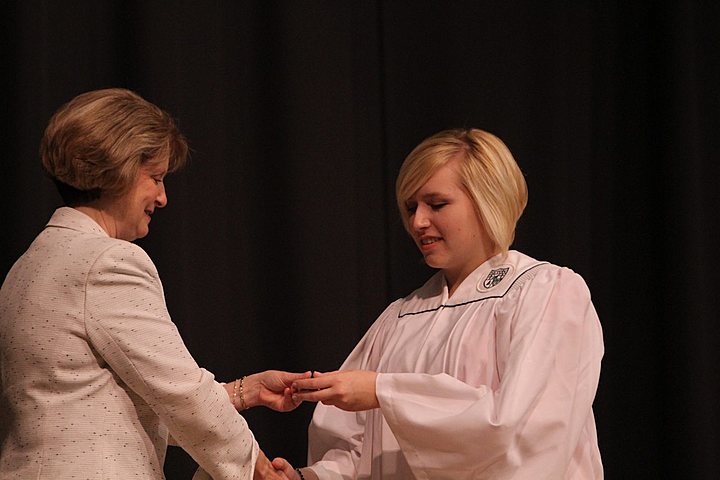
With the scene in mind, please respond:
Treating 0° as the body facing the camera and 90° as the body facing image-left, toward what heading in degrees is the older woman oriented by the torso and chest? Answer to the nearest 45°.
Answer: approximately 225°

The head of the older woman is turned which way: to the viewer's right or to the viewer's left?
to the viewer's right
